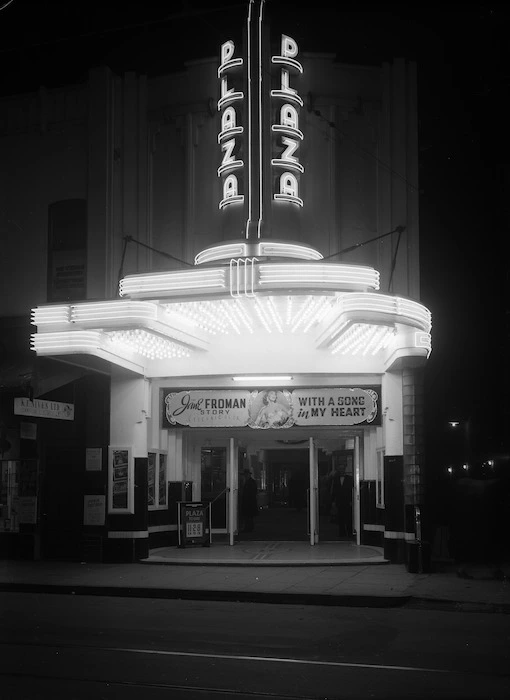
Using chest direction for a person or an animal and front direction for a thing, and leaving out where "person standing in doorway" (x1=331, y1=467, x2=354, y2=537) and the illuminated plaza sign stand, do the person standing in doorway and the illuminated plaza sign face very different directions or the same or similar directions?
same or similar directions

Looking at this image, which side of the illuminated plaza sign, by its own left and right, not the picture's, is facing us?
front

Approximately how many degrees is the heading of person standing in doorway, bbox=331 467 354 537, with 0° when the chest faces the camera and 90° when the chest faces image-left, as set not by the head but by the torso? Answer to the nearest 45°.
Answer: approximately 0°

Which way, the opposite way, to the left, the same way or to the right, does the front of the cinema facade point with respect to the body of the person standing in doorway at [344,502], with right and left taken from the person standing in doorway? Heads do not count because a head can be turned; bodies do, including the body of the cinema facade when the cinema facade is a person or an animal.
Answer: the same way

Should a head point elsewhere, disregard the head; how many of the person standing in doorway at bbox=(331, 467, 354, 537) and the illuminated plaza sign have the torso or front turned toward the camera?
2
